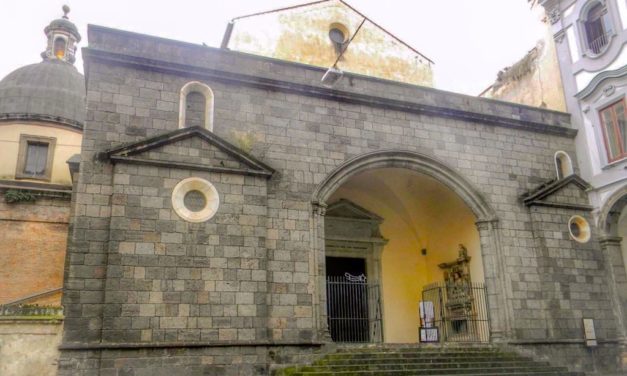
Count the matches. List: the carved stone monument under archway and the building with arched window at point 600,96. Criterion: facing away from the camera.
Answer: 0

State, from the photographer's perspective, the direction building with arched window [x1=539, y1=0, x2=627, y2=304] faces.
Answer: facing the viewer and to the left of the viewer

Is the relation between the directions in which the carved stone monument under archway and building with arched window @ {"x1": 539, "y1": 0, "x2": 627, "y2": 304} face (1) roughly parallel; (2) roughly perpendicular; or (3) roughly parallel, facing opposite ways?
roughly parallel

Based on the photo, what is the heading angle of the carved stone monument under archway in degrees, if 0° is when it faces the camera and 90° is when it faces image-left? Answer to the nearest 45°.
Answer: approximately 45°

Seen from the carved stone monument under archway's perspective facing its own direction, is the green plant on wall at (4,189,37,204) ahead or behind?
ahead

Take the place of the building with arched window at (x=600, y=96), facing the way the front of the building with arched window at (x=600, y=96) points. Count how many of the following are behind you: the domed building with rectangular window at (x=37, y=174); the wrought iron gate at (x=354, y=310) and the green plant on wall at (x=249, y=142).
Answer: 0
